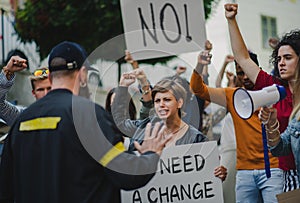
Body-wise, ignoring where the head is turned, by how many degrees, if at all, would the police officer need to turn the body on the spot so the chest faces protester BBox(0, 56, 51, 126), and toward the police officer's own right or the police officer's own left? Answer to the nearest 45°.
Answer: approximately 45° to the police officer's own left

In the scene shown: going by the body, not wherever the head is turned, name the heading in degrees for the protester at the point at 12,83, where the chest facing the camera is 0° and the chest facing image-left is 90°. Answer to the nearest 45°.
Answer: approximately 315°

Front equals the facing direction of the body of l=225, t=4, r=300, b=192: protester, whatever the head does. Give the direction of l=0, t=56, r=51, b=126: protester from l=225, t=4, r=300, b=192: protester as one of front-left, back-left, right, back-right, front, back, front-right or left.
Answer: front-right

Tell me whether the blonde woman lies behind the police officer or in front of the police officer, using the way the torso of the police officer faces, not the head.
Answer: in front

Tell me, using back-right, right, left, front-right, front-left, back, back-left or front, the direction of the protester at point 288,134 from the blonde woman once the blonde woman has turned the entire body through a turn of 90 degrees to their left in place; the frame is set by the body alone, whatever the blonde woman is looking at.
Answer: front

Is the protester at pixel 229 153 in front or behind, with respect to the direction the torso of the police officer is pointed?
in front

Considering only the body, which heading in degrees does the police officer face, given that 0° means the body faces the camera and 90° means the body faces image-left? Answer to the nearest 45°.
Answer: approximately 225°

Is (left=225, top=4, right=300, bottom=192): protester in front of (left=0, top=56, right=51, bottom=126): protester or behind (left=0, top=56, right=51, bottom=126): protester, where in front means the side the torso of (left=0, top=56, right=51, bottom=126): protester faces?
in front
